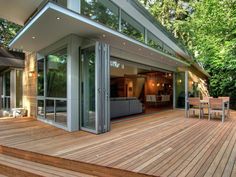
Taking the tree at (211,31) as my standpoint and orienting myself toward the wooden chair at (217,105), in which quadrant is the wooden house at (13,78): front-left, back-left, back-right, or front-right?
front-right

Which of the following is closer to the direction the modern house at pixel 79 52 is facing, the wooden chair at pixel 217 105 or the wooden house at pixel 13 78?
the wooden chair

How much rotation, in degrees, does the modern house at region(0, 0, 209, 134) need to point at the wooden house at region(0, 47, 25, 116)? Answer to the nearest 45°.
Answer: approximately 180°

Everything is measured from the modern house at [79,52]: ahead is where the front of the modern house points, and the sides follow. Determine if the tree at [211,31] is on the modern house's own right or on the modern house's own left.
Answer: on the modern house's own left

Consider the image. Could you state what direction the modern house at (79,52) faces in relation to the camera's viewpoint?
facing the viewer and to the right of the viewer

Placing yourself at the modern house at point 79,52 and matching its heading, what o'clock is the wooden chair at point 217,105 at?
The wooden chair is roughly at 10 o'clock from the modern house.
